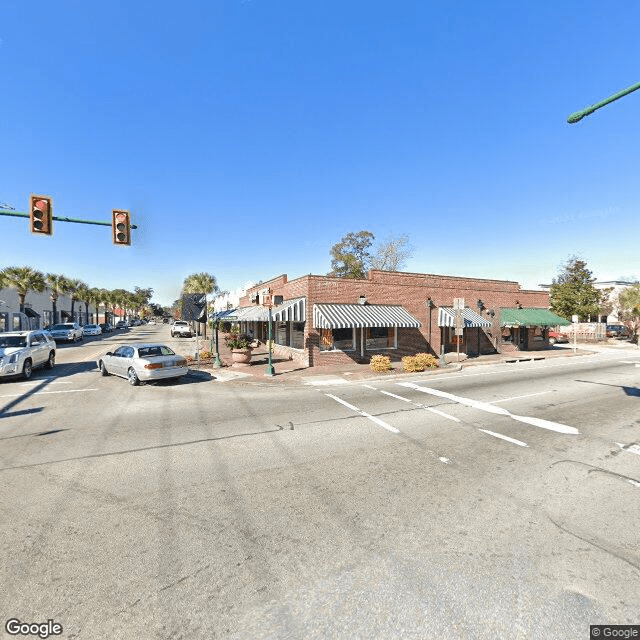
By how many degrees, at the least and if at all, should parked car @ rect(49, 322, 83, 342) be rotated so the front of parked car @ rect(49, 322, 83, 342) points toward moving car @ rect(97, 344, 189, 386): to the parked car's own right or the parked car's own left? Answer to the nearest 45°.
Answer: approximately 45° to the parked car's own left

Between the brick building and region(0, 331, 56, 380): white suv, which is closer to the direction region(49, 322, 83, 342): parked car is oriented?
the white suv

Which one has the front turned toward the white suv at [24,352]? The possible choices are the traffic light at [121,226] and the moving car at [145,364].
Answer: the moving car

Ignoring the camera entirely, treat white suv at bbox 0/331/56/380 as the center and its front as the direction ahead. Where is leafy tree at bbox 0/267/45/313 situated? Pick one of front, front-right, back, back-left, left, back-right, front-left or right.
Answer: back-right

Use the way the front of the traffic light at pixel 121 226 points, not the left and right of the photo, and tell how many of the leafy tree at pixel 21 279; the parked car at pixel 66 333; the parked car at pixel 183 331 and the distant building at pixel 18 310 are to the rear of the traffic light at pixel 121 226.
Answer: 4

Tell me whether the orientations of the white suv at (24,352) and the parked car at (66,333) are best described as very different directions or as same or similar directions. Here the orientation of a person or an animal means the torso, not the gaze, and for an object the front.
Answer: same or similar directions

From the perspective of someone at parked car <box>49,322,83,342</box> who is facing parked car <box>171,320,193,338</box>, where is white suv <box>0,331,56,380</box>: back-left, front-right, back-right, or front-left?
back-right

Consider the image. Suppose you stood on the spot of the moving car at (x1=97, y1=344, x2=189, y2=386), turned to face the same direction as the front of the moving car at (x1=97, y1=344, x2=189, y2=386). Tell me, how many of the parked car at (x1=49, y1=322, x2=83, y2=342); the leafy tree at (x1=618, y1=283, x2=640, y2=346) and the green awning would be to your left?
0

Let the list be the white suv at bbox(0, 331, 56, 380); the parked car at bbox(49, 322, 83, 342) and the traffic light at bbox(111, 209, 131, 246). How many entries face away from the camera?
0

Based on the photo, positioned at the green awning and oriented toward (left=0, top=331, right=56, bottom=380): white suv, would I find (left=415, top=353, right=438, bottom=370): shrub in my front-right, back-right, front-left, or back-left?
front-left

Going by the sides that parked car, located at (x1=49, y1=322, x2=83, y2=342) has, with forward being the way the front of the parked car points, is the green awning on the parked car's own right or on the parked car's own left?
on the parked car's own left

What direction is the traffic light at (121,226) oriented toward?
toward the camera
